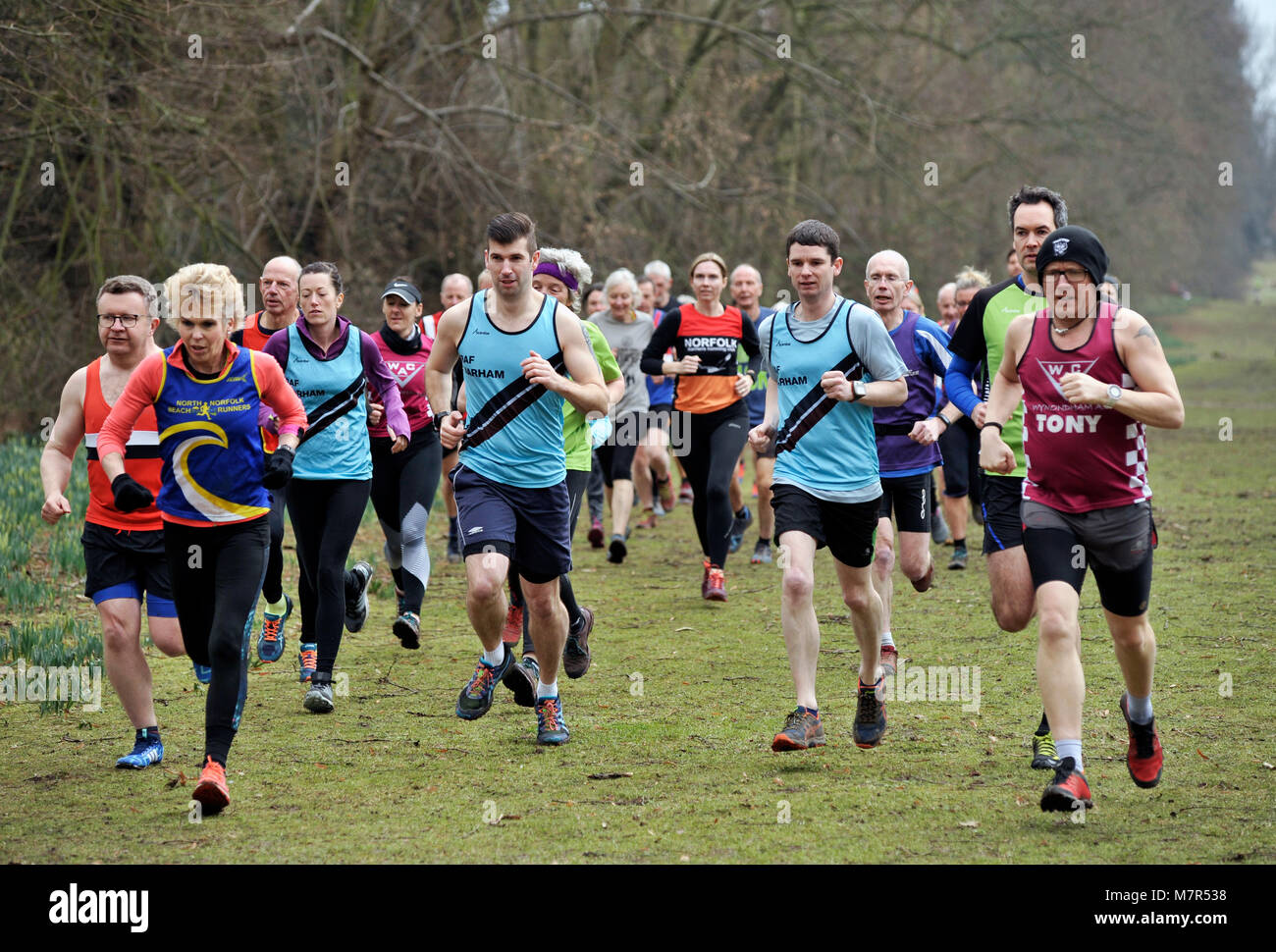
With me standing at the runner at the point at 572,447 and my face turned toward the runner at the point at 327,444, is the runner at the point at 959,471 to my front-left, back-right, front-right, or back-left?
back-right

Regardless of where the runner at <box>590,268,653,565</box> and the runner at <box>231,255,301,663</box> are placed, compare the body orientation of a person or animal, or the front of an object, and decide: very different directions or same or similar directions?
same or similar directions

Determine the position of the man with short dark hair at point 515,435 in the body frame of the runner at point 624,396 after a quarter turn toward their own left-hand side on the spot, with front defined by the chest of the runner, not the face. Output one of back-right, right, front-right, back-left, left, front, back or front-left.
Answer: right

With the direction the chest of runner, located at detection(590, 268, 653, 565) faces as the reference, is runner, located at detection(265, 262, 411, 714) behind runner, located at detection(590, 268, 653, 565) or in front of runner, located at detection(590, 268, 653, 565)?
in front

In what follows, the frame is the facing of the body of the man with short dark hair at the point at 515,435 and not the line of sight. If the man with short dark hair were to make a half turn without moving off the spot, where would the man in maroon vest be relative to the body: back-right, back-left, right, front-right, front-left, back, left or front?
back-right

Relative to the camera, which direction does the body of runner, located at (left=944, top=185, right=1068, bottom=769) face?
toward the camera

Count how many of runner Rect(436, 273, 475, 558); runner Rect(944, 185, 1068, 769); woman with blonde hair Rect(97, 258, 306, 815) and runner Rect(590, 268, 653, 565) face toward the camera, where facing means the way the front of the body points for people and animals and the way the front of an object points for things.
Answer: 4

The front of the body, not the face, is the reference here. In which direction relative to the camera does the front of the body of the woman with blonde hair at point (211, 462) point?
toward the camera

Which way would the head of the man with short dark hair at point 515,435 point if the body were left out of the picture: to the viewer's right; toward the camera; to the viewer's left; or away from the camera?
toward the camera

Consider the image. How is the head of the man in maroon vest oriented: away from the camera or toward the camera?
toward the camera

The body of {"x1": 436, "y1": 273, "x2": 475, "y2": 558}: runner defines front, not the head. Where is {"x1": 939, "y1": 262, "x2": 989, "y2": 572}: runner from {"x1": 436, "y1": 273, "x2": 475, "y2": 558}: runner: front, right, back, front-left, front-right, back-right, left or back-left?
left

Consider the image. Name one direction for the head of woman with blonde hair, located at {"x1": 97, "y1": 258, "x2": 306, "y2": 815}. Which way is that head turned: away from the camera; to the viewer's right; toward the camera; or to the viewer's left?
toward the camera

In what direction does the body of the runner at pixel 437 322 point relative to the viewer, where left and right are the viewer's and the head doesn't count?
facing the viewer

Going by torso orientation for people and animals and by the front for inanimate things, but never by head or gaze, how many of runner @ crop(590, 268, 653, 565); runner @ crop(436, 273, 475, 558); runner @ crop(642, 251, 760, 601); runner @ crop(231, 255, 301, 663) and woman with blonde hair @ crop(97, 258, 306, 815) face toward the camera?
5

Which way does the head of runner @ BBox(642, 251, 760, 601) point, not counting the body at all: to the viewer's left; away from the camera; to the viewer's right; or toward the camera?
toward the camera

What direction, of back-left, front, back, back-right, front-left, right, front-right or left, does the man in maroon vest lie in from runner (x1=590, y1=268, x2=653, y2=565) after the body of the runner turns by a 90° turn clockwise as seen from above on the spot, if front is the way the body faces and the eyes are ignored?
left

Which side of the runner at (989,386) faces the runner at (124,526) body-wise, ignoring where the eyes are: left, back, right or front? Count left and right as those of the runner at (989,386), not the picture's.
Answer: right

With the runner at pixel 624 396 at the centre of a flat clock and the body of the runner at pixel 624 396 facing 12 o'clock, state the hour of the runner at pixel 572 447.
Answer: the runner at pixel 572 447 is roughly at 12 o'clock from the runner at pixel 624 396.
